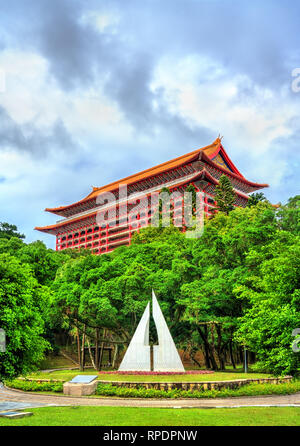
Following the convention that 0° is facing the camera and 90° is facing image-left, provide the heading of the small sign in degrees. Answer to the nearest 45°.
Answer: approximately 0°

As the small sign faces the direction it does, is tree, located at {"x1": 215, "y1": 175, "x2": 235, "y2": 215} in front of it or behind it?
behind

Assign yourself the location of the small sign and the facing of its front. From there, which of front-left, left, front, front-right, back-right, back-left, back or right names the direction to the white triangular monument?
back-left

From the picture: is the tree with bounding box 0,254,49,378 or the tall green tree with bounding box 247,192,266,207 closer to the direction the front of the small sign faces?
the tree

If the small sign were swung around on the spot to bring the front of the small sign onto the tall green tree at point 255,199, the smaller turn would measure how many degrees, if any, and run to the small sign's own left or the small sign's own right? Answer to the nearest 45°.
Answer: approximately 135° to the small sign's own left

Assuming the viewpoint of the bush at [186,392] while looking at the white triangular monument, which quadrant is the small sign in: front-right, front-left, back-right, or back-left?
front-left

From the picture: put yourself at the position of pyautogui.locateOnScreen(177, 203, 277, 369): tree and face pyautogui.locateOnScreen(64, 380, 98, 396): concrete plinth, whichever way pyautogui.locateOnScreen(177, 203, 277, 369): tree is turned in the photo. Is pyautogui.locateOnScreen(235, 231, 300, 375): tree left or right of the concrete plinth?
left

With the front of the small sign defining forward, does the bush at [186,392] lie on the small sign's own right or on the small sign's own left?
on the small sign's own left
